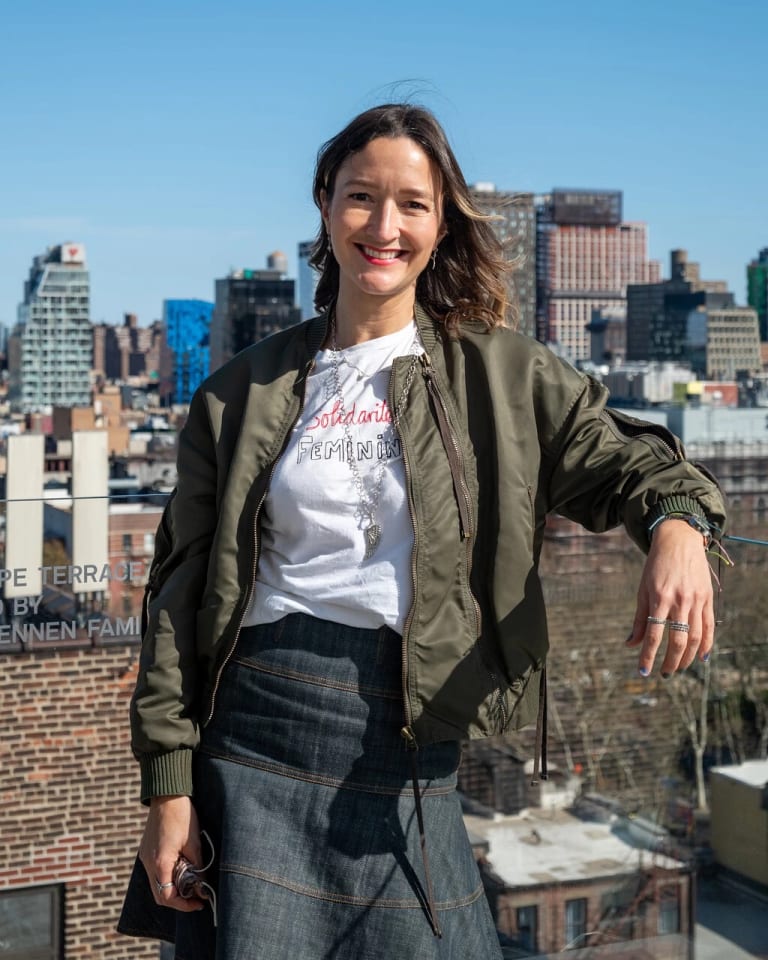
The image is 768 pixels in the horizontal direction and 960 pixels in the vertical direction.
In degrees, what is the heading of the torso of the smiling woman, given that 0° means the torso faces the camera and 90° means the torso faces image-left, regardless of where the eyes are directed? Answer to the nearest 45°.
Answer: approximately 0°
